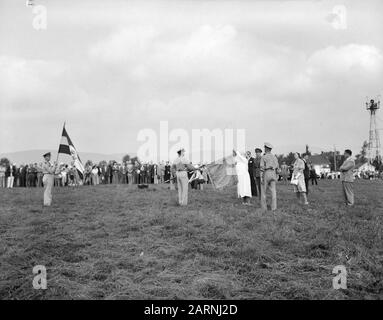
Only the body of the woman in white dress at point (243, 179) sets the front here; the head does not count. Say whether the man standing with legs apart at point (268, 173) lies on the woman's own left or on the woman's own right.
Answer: on the woman's own left

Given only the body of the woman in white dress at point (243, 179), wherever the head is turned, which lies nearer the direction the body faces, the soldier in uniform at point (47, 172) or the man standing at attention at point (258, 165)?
the soldier in uniform

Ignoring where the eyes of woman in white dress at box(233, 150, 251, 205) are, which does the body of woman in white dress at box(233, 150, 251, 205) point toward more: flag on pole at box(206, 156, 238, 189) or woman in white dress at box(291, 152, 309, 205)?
the flag on pole

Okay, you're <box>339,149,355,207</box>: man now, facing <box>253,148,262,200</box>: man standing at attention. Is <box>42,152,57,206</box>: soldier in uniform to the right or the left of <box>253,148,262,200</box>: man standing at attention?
left

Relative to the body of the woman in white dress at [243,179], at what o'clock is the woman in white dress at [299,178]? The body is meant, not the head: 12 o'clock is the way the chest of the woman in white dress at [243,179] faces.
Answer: the woman in white dress at [299,178] is roughly at 6 o'clock from the woman in white dress at [243,179].

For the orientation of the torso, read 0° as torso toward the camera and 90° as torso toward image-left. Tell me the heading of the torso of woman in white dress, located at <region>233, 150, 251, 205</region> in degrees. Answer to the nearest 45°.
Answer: approximately 90°

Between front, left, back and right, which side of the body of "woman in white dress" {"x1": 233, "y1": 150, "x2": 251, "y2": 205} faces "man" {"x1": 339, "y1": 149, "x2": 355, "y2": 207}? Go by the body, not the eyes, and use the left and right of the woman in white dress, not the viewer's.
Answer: back

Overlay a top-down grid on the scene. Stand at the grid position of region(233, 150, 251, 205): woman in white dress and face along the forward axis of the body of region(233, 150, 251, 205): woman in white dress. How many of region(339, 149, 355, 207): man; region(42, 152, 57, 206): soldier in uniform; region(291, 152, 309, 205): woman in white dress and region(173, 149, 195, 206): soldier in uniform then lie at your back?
2

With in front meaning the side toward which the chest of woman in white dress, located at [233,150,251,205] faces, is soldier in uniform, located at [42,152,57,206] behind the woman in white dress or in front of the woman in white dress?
in front
